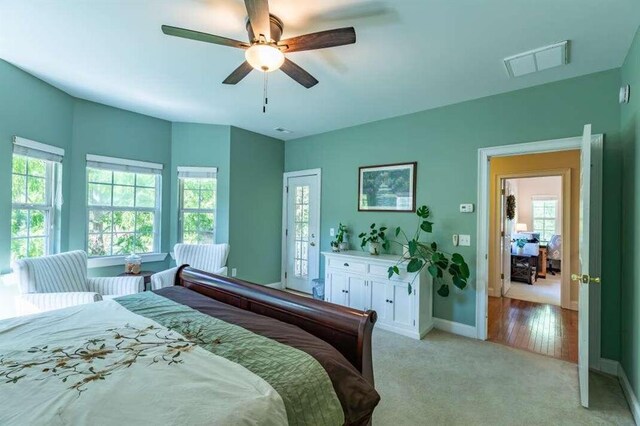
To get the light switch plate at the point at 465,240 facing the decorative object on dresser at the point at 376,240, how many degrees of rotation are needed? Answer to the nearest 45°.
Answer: approximately 90° to its right

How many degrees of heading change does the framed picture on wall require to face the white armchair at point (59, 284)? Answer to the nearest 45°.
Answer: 0° — it already faces it

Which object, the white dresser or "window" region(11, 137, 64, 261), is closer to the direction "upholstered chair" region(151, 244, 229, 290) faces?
the window

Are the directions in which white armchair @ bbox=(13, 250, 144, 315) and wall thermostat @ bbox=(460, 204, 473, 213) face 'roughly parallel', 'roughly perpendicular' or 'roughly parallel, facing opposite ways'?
roughly perpendicular

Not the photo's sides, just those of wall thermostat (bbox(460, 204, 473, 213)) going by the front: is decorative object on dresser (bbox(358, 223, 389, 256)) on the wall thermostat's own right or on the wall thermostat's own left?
on the wall thermostat's own right

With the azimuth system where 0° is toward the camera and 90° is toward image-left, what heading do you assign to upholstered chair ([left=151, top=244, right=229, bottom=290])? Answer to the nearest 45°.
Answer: approximately 45°

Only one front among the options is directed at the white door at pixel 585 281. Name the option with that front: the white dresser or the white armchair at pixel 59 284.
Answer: the white armchair

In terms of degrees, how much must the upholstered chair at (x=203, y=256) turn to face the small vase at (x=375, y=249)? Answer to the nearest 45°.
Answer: approximately 90° to its left

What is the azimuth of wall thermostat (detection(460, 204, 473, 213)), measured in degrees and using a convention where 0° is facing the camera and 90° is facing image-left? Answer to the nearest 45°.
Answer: approximately 0°
